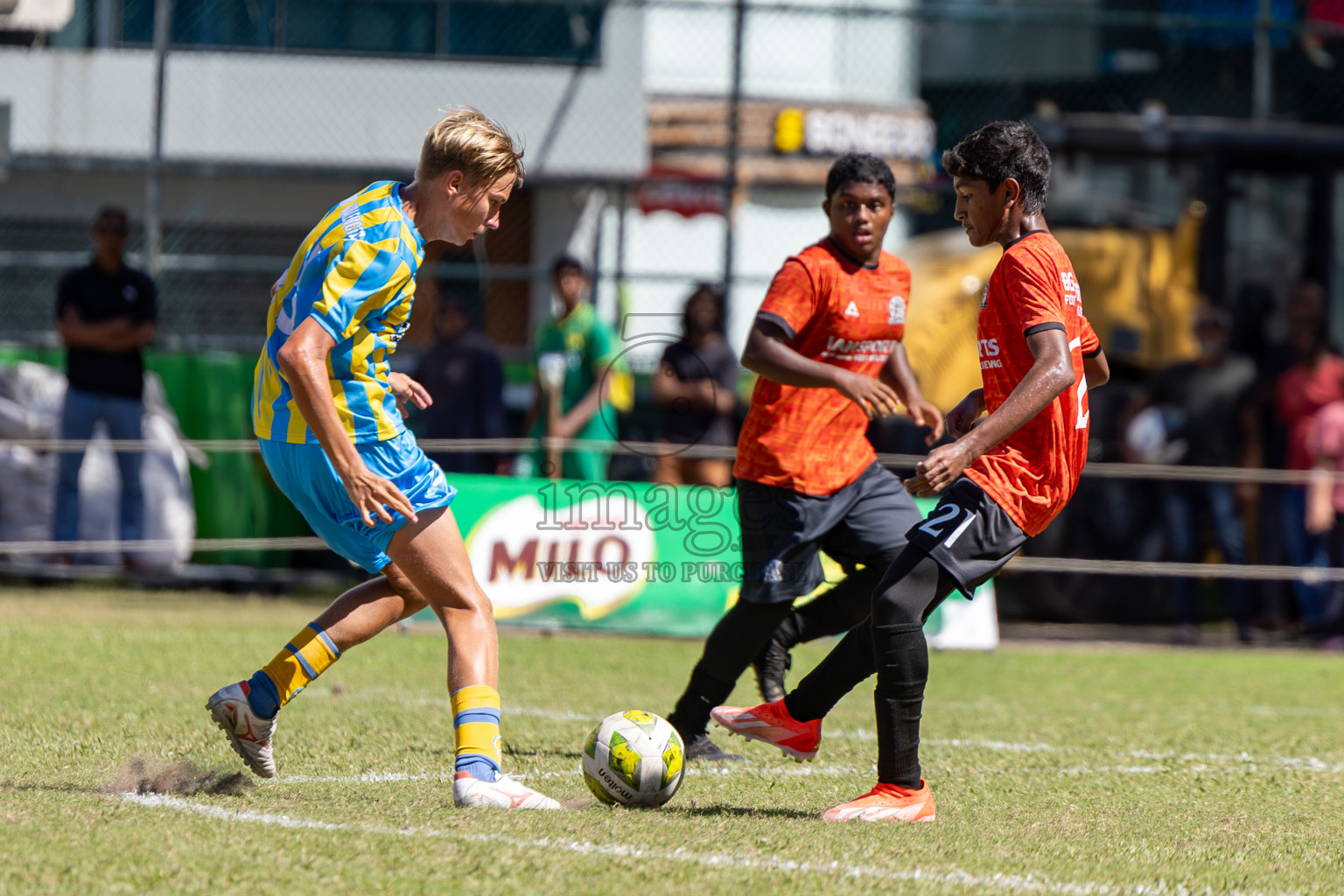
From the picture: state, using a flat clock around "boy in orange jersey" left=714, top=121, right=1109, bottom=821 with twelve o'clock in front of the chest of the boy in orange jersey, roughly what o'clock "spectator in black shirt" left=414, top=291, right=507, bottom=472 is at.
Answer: The spectator in black shirt is roughly at 2 o'clock from the boy in orange jersey.

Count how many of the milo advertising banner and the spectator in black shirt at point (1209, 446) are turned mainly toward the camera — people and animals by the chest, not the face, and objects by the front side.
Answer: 2

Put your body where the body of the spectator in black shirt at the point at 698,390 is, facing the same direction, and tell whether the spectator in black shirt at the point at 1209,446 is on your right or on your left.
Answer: on your left

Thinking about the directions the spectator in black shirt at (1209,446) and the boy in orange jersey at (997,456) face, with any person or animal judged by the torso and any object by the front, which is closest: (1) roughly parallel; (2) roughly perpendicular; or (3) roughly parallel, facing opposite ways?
roughly perpendicular

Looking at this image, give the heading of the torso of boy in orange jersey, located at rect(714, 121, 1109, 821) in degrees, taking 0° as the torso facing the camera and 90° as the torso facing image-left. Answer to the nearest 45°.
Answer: approximately 90°

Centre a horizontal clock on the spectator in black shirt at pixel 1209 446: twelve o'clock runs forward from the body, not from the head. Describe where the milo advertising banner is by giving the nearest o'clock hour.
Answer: The milo advertising banner is roughly at 2 o'clock from the spectator in black shirt.

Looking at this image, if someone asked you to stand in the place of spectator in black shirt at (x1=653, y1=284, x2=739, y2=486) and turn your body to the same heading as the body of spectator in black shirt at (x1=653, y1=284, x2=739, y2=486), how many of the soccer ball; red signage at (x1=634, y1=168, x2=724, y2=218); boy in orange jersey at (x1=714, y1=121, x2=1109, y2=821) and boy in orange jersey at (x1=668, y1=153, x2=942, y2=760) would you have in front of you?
3

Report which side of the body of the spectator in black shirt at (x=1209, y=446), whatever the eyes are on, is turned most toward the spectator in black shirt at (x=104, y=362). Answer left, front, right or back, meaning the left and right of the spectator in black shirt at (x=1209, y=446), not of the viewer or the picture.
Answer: right

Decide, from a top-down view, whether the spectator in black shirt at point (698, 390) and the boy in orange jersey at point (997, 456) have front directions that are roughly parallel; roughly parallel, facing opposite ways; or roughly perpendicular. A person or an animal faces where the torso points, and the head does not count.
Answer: roughly perpendicular

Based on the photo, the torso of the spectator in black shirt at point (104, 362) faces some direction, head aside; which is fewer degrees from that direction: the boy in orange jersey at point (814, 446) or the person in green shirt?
the boy in orange jersey

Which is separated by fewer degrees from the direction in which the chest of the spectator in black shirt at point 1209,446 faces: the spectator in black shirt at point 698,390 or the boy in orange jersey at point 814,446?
the boy in orange jersey

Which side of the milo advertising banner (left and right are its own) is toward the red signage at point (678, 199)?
back

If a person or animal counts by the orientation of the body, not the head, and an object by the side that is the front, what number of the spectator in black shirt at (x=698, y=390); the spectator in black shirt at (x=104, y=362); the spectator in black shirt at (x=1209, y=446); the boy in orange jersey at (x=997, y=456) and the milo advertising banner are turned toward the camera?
4

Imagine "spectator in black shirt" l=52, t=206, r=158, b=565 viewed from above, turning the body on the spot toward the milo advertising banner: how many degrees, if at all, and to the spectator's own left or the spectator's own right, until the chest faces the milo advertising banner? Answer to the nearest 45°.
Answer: approximately 45° to the spectator's own left
